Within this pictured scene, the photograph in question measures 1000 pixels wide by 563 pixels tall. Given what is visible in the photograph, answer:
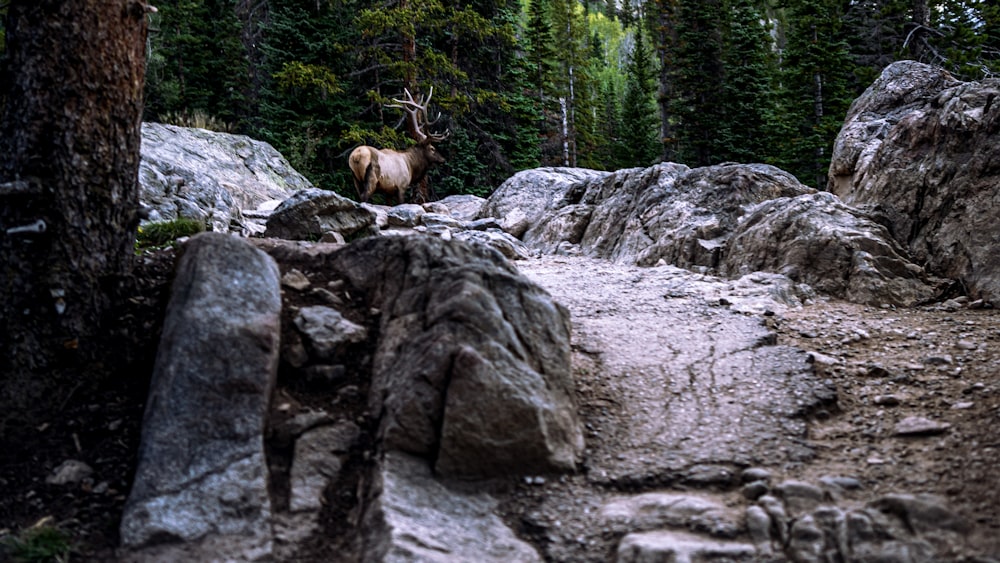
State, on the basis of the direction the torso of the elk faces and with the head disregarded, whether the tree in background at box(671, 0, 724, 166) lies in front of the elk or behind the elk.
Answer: in front

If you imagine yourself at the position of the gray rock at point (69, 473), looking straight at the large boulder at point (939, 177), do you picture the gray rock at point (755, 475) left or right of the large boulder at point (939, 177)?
right

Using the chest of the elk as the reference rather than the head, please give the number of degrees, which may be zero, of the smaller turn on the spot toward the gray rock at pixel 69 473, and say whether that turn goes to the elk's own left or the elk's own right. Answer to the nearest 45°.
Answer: approximately 135° to the elk's own right

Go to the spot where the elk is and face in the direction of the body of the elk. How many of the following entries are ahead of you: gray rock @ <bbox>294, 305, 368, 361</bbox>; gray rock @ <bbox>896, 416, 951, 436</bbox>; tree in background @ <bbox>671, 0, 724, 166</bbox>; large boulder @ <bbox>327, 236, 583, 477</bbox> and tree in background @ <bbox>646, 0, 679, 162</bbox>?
2

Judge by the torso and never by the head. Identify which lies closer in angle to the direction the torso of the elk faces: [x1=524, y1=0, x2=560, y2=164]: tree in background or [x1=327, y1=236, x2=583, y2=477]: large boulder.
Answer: the tree in background

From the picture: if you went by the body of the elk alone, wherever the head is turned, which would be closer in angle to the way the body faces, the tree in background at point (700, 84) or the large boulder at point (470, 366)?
the tree in background

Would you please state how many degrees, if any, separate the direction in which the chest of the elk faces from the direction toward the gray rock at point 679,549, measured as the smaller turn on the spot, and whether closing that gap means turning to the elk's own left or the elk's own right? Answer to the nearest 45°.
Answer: approximately 135° to the elk's own right

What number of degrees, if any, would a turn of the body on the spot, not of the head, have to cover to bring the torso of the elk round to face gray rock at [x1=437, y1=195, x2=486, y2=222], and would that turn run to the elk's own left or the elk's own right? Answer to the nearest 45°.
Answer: approximately 45° to the elk's own right

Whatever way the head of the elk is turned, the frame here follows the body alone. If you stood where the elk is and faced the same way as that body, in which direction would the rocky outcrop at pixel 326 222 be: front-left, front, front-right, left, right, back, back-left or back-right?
back-right

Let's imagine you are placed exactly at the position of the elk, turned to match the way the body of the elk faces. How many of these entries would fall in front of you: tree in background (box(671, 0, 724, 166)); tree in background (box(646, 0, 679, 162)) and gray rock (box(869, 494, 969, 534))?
2

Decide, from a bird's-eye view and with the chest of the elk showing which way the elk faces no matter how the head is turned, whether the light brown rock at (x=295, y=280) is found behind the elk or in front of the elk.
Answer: behind

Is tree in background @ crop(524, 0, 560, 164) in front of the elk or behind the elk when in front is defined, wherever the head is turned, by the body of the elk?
in front

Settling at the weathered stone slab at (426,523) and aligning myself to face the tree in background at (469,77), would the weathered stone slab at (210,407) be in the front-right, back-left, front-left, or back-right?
front-left

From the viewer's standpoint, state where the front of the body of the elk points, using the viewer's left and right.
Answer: facing away from the viewer and to the right of the viewer

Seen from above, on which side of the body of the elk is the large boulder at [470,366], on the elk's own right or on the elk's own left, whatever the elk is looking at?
on the elk's own right

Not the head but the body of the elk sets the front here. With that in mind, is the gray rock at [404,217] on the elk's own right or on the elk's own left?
on the elk's own right
